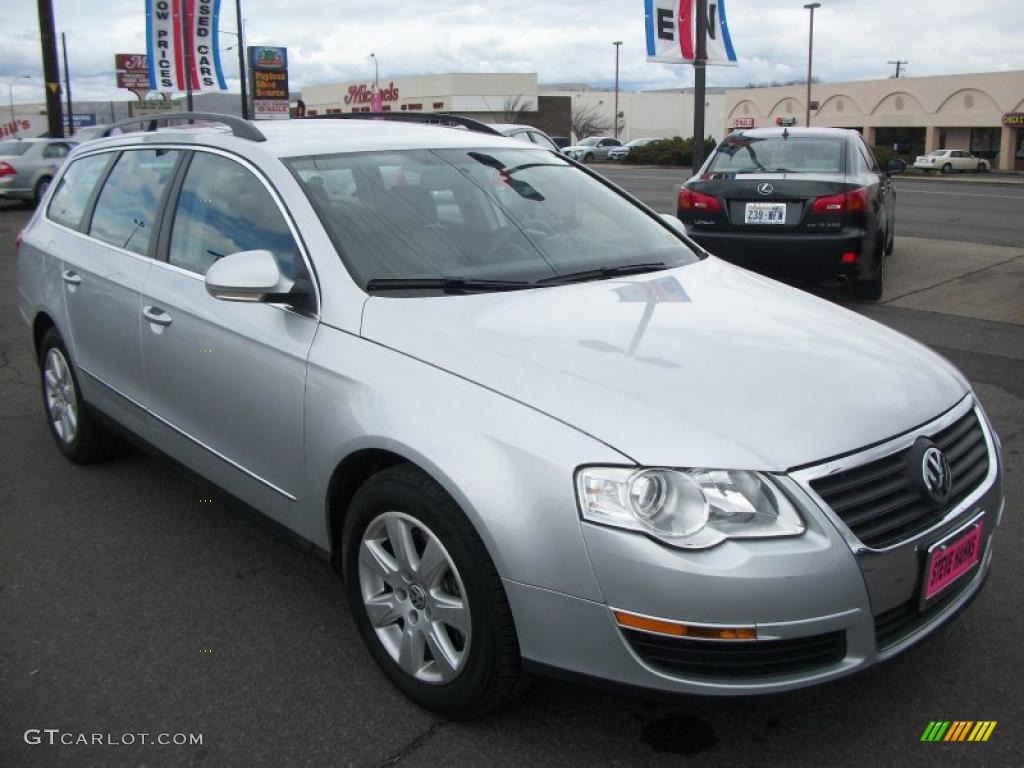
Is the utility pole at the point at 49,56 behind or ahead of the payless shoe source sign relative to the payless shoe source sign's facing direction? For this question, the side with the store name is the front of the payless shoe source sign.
ahead

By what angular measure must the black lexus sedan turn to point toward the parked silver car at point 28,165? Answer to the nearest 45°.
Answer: approximately 45° to its left

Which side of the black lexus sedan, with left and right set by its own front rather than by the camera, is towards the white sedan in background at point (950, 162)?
front

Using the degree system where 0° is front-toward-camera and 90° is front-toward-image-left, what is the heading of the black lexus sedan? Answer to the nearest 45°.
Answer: approximately 180°

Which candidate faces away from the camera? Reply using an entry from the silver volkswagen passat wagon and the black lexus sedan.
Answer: the black lexus sedan

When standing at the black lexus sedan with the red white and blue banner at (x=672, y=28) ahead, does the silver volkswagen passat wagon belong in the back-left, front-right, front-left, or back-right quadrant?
back-left

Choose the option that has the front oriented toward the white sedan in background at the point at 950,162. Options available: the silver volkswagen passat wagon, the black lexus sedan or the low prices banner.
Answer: the black lexus sedan

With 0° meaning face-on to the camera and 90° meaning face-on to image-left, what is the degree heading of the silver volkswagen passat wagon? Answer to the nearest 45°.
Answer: approximately 315°

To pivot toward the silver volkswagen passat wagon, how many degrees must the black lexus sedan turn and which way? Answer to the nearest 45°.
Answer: approximately 180°

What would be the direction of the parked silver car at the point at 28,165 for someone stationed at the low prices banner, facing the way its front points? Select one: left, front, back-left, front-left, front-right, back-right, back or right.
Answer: front-right

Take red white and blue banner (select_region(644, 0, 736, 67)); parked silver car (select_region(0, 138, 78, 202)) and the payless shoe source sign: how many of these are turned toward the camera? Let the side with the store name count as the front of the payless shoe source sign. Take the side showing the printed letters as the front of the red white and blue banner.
2

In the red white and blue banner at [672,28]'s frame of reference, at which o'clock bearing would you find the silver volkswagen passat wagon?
The silver volkswagen passat wagon is roughly at 12 o'clock from the red white and blue banner.

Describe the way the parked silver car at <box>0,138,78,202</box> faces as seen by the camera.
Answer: facing away from the viewer and to the right of the viewer
